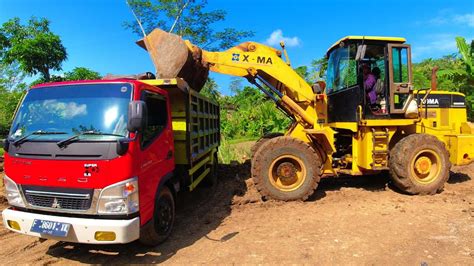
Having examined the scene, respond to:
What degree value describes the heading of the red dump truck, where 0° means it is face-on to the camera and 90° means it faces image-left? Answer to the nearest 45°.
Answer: approximately 45°

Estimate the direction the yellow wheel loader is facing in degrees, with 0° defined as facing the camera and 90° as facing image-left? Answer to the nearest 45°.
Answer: approximately 90°

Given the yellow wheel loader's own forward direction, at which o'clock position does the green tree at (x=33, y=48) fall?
The green tree is roughly at 1 o'clock from the yellow wheel loader.

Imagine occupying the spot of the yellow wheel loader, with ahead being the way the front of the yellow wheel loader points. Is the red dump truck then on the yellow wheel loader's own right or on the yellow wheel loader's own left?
on the yellow wheel loader's own left

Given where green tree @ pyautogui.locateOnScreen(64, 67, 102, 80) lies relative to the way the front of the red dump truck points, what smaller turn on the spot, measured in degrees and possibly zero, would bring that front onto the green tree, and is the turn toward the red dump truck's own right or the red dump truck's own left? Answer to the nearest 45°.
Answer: approximately 135° to the red dump truck's own right

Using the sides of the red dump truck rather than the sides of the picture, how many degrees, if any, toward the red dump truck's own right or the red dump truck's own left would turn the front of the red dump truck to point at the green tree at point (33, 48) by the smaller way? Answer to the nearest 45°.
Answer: approximately 135° to the red dump truck's own right

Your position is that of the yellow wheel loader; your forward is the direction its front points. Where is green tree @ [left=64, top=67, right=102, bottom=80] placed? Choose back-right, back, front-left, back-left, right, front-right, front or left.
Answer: front-right

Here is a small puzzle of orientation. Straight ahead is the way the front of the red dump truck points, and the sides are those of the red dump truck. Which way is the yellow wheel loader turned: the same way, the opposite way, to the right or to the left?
to the right
